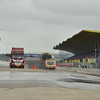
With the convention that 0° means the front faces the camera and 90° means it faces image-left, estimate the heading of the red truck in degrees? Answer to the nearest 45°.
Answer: approximately 0°
